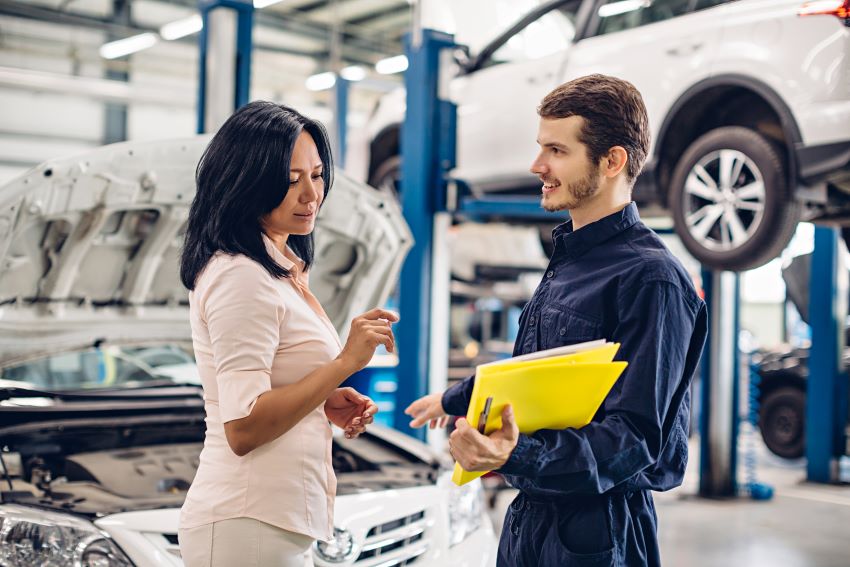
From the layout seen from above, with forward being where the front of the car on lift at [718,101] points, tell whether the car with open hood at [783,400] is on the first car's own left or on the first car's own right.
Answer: on the first car's own right

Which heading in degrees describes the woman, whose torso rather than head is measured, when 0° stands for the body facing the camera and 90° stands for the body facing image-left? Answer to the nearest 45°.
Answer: approximately 270°

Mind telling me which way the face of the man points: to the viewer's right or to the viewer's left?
to the viewer's left

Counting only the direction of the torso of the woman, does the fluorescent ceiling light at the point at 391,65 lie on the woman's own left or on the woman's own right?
on the woman's own left

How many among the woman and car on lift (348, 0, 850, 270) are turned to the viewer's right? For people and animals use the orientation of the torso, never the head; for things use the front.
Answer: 1

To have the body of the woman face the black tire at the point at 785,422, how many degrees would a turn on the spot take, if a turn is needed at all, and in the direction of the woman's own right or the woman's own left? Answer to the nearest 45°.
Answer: approximately 45° to the woman's own left

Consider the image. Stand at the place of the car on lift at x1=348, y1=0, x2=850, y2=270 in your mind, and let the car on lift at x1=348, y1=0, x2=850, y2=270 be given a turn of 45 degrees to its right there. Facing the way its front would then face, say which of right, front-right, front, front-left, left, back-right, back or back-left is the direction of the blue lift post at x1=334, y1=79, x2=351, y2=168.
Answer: front-left

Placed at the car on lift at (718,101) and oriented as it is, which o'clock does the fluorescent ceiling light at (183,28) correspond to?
The fluorescent ceiling light is roughly at 12 o'clock from the car on lift.

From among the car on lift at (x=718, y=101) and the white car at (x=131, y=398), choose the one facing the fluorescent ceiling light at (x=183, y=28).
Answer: the car on lift

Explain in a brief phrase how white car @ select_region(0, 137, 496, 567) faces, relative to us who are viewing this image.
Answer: facing the viewer and to the right of the viewer

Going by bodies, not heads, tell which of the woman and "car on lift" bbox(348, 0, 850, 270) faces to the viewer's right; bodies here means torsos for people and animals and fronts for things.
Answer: the woman

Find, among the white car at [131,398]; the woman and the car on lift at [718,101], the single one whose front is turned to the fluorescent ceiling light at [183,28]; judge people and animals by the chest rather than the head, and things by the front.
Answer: the car on lift

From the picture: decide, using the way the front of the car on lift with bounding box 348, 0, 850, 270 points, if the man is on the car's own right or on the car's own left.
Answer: on the car's own left

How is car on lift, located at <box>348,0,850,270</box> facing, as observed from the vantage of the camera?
facing away from the viewer and to the left of the viewer

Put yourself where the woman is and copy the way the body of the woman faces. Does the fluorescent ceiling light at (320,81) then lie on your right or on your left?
on your left

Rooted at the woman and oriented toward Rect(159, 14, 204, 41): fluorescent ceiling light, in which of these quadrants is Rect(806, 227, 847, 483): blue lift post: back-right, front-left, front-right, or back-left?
front-right

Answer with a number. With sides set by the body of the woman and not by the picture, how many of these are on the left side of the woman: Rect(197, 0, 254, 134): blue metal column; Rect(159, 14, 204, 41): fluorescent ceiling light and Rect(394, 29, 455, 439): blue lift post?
3

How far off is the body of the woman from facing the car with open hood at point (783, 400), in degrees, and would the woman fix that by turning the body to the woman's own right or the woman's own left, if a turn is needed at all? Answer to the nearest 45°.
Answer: approximately 45° to the woman's own left
